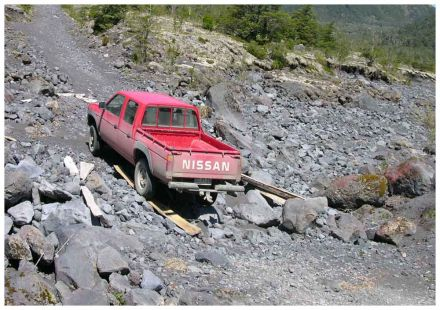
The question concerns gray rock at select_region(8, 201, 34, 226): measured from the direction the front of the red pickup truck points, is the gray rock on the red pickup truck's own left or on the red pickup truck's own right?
on the red pickup truck's own left

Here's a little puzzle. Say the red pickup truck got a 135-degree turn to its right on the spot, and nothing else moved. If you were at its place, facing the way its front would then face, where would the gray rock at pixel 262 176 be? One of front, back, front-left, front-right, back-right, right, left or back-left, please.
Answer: front-left

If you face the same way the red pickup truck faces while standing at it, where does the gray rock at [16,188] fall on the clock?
The gray rock is roughly at 9 o'clock from the red pickup truck.

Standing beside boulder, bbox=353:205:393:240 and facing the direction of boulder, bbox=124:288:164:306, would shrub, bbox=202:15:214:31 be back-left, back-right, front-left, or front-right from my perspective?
back-right

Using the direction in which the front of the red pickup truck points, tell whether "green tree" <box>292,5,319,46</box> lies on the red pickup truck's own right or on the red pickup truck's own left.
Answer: on the red pickup truck's own right

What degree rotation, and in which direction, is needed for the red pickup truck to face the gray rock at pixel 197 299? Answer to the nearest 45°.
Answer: approximately 135° to its left

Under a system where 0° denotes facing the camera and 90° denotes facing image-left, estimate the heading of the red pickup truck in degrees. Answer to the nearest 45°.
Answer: approximately 135°

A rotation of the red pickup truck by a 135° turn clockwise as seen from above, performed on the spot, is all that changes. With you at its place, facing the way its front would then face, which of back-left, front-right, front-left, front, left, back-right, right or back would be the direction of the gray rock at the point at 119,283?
right

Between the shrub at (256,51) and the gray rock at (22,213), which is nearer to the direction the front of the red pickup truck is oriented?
the shrub

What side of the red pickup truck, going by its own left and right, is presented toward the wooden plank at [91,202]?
left

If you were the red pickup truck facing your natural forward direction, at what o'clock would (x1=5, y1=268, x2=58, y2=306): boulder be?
The boulder is roughly at 8 o'clock from the red pickup truck.

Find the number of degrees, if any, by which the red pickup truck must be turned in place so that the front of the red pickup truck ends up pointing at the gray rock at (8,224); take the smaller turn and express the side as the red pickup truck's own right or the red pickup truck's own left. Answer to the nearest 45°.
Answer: approximately 90° to the red pickup truck's own left

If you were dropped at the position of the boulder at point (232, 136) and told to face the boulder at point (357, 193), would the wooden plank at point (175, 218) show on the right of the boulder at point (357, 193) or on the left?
right

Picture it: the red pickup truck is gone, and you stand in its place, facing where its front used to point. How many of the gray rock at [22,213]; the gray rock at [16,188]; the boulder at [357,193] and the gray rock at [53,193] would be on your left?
3

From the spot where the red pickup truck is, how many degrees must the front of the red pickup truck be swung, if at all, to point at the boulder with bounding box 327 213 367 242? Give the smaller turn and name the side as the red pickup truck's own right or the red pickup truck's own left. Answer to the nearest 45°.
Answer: approximately 135° to the red pickup truck's own right

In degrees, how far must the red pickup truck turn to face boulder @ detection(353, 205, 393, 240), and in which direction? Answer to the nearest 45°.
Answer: approximately 135° to its right

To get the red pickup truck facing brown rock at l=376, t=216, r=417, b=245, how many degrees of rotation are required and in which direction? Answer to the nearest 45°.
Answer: approximately 135° to its right
